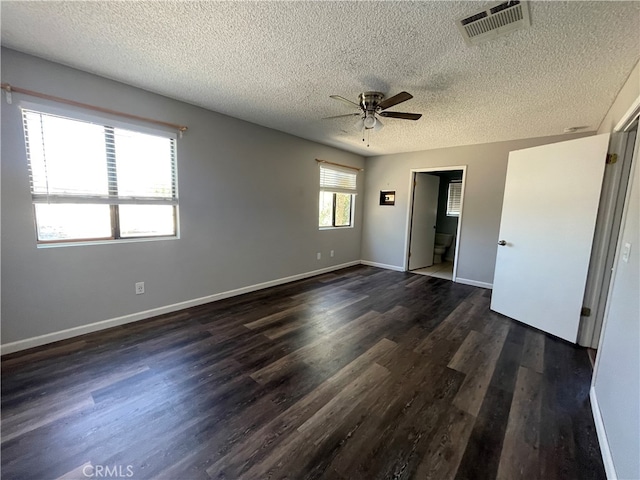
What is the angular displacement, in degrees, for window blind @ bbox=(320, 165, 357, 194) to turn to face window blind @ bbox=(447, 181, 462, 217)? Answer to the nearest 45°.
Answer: approximately 90° to its left

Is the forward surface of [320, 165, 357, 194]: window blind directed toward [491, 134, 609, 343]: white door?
yes

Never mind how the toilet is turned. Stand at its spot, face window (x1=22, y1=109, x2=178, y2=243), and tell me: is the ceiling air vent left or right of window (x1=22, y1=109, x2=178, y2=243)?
left

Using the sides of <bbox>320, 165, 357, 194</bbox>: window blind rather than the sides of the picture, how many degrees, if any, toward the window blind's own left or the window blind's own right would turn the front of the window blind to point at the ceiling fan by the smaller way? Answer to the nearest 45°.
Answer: approximately 45° to the window blind's own right

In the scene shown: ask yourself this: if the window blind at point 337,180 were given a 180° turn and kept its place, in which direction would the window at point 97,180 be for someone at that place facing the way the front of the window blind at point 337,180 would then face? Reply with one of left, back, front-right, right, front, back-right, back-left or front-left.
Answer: left

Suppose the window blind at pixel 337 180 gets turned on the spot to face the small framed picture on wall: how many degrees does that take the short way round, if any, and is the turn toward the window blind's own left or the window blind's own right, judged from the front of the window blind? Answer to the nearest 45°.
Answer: approximately 45° to the window blind's own left

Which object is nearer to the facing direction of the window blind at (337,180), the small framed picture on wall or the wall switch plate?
the wall switch plate

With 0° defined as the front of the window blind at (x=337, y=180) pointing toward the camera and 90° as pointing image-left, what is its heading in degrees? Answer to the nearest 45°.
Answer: approximately 315°

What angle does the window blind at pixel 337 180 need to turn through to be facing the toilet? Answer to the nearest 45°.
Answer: approximately 90° to its left
